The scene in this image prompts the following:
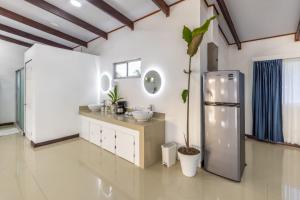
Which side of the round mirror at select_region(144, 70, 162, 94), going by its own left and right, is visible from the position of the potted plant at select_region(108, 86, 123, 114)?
right

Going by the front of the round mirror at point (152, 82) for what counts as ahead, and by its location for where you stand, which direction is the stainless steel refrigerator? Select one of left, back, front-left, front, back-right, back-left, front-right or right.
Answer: left

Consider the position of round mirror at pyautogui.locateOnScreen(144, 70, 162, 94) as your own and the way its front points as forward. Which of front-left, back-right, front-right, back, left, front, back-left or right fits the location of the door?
front-right

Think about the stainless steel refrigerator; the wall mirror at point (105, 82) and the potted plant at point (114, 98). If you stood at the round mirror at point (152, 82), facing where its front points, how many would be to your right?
2

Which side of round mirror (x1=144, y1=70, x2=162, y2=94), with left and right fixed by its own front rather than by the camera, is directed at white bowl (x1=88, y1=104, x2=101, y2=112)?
right

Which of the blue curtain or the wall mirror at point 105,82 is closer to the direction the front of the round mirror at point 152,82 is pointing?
the wall mirror

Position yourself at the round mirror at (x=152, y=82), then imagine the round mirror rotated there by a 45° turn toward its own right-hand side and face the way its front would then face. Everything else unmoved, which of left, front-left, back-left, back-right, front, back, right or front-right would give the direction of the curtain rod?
back

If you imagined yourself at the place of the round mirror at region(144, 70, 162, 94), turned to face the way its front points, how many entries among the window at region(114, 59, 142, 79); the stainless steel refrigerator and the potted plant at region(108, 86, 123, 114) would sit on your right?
2

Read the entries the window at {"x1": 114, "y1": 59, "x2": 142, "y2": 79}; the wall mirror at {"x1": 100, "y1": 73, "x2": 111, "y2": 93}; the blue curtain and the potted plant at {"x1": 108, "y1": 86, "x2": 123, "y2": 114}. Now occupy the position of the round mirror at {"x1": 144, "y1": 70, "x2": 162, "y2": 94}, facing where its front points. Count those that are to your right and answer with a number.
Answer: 3

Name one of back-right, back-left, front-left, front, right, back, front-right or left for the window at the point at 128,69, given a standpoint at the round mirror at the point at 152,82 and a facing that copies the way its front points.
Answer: right

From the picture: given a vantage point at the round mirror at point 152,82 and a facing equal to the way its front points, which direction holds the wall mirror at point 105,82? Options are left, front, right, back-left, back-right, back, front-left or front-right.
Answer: right

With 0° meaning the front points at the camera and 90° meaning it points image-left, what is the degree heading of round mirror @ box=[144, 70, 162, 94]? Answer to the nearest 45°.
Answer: approximately 45°
